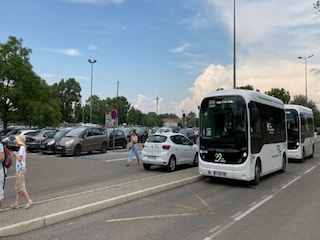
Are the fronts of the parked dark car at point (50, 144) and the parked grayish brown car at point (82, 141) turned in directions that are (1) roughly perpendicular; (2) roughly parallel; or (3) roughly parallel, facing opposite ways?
roughly parallel

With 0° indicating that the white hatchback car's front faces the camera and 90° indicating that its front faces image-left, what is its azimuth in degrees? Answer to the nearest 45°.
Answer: approximately 225°

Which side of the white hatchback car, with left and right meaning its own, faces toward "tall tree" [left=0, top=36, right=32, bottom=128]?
left

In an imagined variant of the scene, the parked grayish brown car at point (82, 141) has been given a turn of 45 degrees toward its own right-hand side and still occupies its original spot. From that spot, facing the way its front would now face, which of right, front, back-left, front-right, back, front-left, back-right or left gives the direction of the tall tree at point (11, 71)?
front-right

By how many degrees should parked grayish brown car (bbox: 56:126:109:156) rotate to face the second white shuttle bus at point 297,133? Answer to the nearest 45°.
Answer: approximately 90° to its left

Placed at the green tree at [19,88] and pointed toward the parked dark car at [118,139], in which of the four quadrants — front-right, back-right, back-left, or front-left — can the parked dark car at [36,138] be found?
front-right

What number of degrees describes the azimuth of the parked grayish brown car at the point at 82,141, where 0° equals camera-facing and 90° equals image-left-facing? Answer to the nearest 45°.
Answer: approximately 45°

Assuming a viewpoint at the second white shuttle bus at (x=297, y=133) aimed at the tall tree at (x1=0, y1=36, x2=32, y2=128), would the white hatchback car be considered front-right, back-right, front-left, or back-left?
front-left

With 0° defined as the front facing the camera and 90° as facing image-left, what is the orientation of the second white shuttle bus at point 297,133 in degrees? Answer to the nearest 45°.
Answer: approximately 45°

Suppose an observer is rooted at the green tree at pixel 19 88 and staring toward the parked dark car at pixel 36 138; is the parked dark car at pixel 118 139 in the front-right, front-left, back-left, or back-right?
front-left
